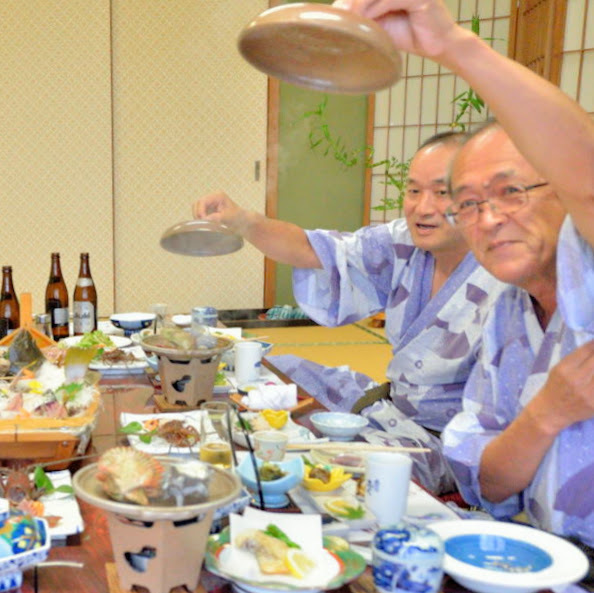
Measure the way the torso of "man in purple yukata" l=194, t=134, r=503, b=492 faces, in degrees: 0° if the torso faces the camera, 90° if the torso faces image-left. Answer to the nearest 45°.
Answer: approximately 45°

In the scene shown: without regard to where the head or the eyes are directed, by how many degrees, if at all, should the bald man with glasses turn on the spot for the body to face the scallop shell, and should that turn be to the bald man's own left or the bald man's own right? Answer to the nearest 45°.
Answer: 0° — they already face it

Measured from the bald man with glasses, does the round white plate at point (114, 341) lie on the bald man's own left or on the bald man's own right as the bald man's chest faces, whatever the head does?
on the bald man's own right

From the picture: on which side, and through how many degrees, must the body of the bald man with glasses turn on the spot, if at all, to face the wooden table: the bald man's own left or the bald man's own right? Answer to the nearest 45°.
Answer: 0° — they already face it

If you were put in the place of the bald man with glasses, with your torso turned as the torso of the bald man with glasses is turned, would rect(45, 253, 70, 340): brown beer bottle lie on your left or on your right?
on your right
